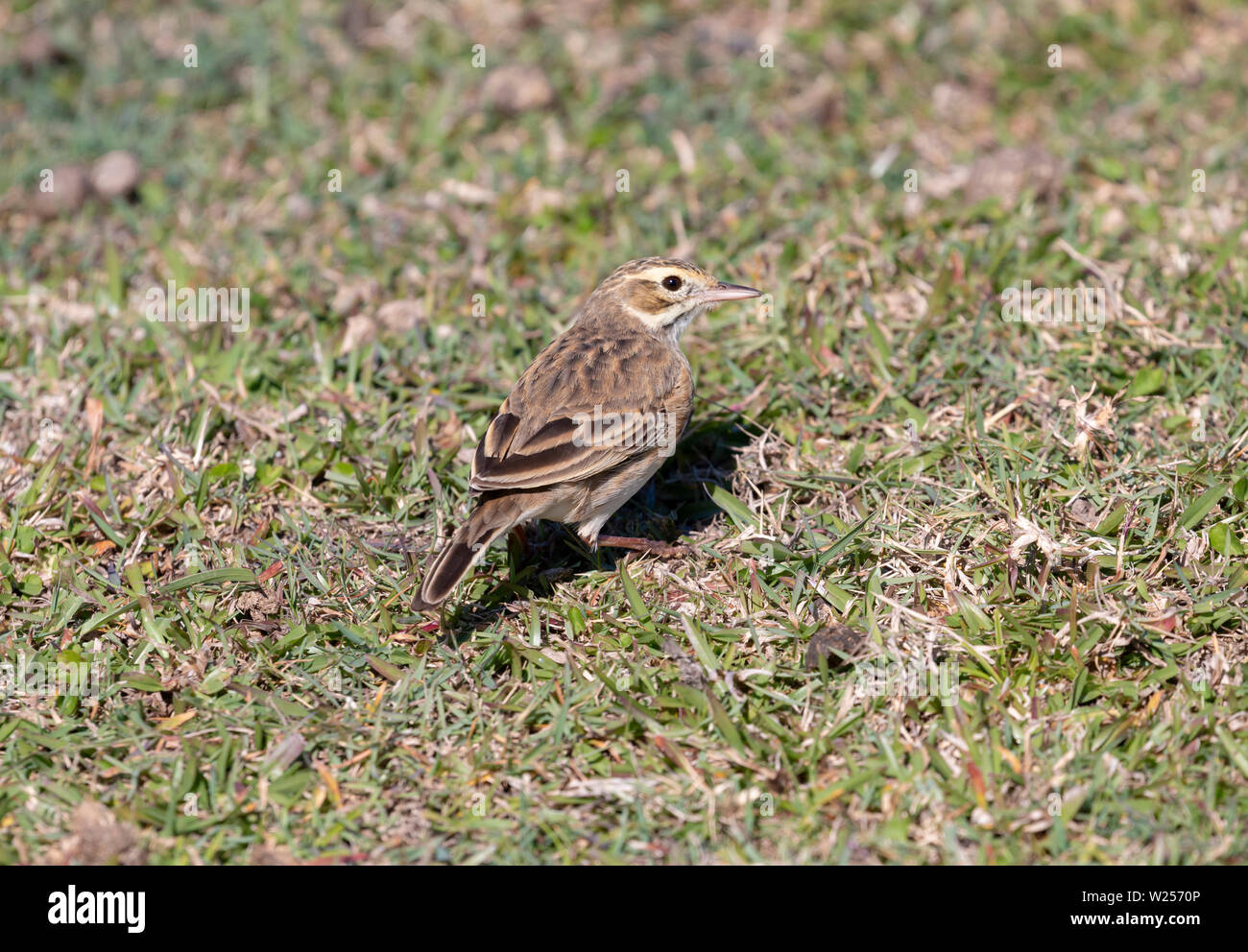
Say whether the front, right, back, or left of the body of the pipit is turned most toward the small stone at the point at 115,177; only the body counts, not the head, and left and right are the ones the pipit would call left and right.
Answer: left

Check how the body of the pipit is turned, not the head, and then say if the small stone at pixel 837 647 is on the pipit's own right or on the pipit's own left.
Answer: on the pipit's own right

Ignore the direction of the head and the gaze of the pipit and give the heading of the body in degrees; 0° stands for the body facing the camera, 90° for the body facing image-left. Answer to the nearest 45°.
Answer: approximately 225°
